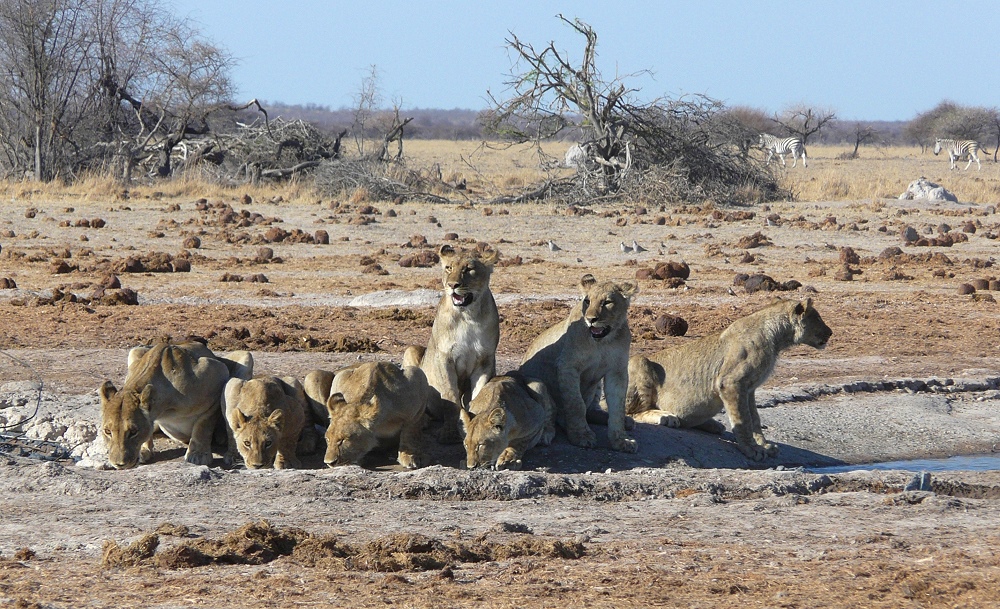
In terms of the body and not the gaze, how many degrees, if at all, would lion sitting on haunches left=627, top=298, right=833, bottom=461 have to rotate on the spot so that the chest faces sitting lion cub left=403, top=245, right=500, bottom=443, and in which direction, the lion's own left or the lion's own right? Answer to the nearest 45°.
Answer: approximately 135° to the lion's own right

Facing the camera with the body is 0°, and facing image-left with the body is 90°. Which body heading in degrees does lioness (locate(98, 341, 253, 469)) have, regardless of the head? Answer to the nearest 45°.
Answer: approximately 45°

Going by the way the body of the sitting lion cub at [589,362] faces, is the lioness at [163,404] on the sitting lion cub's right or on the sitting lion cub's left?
on the sitting lion cub's right

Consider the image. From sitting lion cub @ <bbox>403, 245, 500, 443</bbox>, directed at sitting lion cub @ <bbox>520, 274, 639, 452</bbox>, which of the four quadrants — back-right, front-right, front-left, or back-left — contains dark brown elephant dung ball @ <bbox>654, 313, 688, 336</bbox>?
front-left

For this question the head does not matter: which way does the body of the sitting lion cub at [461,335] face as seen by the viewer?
toward the camera

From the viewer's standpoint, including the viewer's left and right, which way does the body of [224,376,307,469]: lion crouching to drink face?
facing the viewer

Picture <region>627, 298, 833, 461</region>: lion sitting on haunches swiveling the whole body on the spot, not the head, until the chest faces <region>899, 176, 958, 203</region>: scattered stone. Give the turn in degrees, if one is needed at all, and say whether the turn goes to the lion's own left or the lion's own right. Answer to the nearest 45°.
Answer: approximately 90° to the lion's own left

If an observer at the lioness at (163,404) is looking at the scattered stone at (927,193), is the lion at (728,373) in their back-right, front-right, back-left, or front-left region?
front-right

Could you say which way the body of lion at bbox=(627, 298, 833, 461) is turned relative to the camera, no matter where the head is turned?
to the viewer's right

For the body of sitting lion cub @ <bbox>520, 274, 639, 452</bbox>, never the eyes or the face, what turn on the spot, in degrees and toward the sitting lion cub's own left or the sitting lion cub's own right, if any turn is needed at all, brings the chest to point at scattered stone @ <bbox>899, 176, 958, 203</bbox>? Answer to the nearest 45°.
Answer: approximately 135° to the sitting lion cub's own left

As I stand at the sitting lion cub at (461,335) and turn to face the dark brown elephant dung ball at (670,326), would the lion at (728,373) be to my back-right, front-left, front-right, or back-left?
front-right
